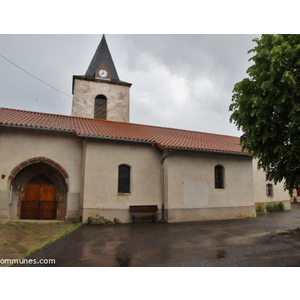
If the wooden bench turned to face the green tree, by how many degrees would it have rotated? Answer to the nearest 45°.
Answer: approximately 45° to its left

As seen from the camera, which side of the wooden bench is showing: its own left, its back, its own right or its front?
front

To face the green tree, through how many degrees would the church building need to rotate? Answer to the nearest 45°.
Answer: approximately 45° to its left

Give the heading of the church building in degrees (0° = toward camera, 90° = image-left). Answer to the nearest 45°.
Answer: approximately 0°
